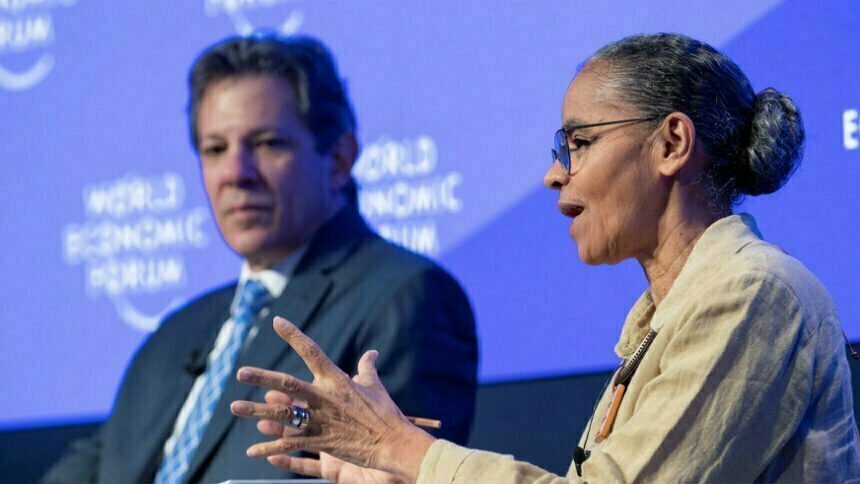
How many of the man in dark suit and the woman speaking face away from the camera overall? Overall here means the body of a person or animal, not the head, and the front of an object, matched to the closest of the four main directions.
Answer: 0

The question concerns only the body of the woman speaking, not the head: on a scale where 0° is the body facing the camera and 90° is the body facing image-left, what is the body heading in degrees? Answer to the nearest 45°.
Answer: approximately 90°

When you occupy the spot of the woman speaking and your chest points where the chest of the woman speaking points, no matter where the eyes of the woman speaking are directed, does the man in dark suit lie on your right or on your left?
on your right

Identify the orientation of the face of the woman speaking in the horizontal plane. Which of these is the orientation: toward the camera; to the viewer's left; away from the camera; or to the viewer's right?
to the viewer's left

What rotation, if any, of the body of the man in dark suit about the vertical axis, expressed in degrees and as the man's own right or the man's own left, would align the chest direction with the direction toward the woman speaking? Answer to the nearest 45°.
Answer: approximately 45° to the man's own left
